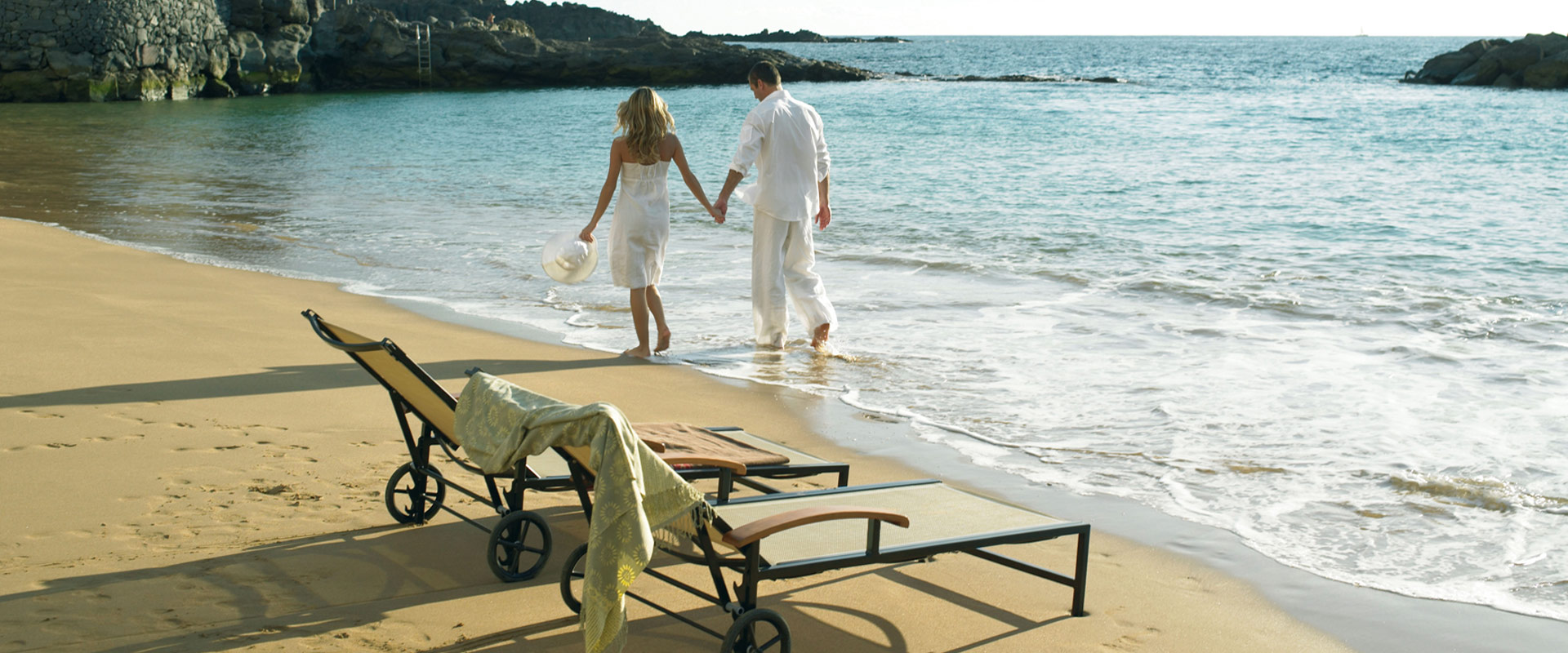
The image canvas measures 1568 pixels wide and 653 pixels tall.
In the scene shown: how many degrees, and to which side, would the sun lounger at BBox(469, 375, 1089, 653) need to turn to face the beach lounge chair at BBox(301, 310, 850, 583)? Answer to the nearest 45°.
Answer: approximately 90° to its left

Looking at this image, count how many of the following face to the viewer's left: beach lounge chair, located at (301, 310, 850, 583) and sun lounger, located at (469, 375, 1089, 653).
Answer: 0

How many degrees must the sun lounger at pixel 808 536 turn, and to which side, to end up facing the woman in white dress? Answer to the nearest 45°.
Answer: approximately 45° to its left

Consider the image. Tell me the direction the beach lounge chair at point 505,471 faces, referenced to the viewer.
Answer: facing away from the viewer and to the right of the viewer

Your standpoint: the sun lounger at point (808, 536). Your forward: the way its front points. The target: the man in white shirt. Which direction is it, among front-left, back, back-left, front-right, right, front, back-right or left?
front-left

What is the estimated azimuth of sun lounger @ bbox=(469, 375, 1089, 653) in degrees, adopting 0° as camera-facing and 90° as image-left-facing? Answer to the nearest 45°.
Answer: approximately 225°

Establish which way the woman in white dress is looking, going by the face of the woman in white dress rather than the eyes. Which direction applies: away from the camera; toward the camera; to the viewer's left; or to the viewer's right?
away from the camera

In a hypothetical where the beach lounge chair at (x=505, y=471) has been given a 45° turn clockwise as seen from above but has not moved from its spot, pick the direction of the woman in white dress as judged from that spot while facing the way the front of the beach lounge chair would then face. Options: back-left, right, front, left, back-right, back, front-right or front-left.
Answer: left
